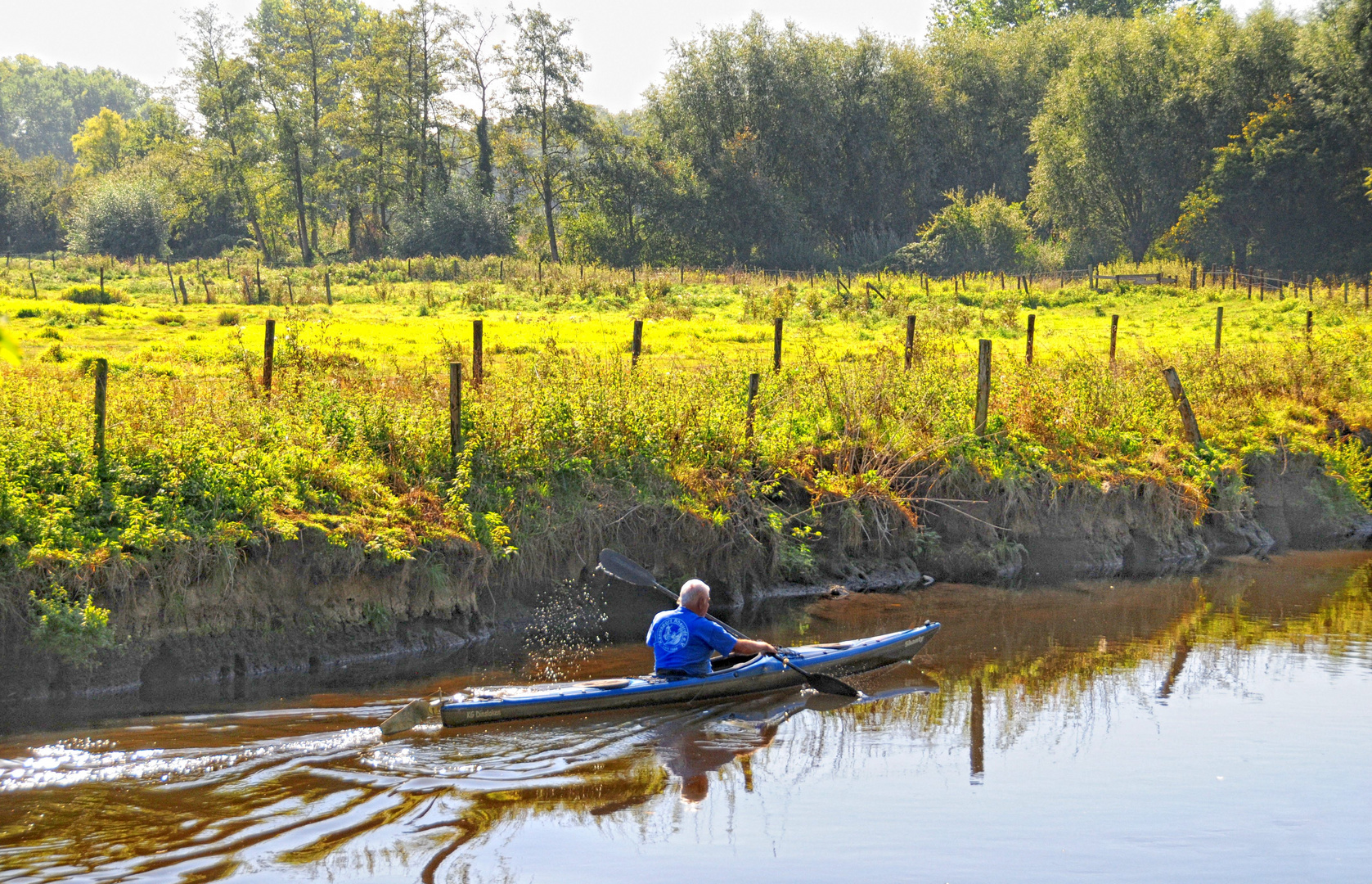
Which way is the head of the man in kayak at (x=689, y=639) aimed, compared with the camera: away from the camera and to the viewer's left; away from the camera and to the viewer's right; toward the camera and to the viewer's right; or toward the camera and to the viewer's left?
away from the camera and to the viewer's right

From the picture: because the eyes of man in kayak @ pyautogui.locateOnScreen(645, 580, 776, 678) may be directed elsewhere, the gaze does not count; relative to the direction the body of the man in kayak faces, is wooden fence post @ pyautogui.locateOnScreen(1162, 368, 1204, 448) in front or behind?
in front

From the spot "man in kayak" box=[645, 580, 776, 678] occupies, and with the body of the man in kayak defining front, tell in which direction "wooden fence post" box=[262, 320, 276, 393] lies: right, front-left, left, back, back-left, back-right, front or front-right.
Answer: left

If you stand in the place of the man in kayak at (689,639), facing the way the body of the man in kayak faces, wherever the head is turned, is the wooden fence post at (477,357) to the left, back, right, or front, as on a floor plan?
left

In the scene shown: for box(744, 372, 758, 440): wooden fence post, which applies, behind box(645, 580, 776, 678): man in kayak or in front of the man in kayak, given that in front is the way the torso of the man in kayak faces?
in front

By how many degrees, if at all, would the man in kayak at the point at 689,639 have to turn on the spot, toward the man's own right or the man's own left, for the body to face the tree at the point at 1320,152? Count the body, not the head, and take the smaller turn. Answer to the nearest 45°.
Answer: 0° — they already face it

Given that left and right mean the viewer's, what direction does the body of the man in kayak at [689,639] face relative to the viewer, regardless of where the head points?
facing away from the viewer and to the right of the viewer

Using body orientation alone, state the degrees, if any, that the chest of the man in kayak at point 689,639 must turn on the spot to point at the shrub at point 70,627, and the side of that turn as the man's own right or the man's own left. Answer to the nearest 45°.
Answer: approximately 135° to the man's own left

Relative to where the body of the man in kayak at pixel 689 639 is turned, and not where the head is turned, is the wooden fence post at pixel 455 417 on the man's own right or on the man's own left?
on the man's own left
